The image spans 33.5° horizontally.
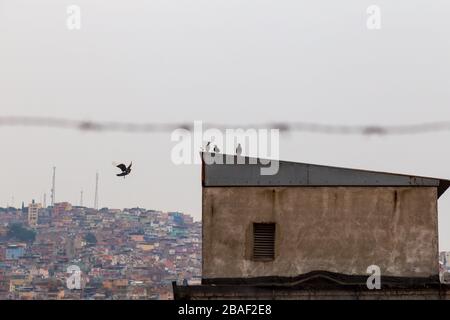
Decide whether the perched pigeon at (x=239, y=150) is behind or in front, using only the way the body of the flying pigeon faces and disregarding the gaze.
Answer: in front

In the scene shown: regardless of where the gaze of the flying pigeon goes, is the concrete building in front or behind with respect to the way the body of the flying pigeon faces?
in front

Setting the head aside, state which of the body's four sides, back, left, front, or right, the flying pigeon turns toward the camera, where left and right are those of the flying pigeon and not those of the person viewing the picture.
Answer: right
